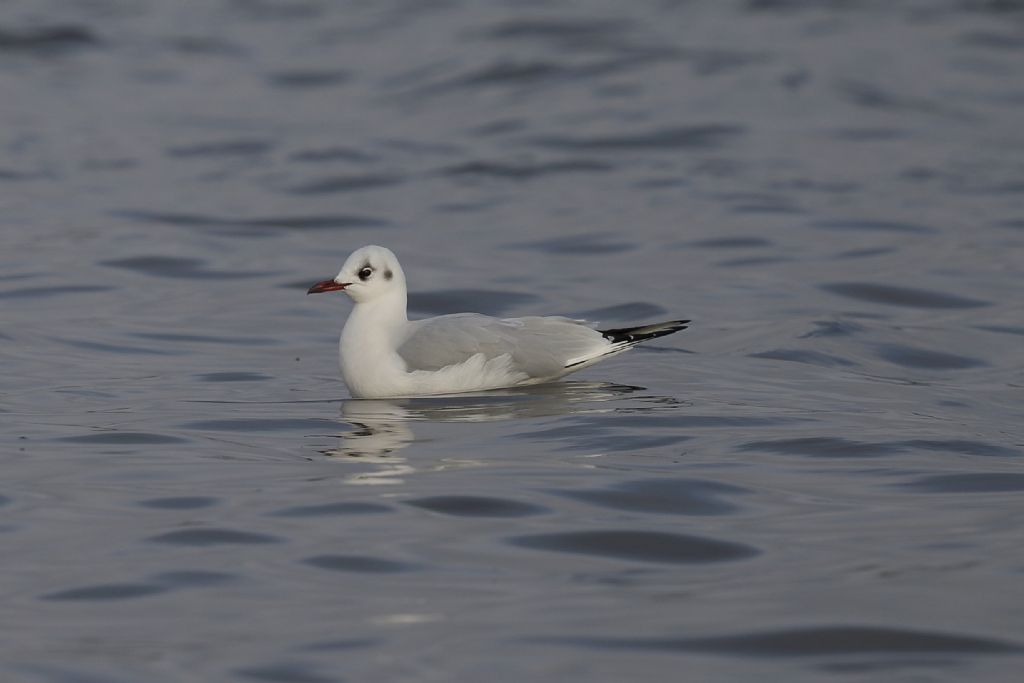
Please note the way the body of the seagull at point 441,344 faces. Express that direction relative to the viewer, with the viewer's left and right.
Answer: facing to the left of the viewer
